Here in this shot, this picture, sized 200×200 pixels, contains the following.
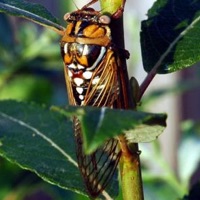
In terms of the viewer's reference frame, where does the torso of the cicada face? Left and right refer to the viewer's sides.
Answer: facing away from the viewer
